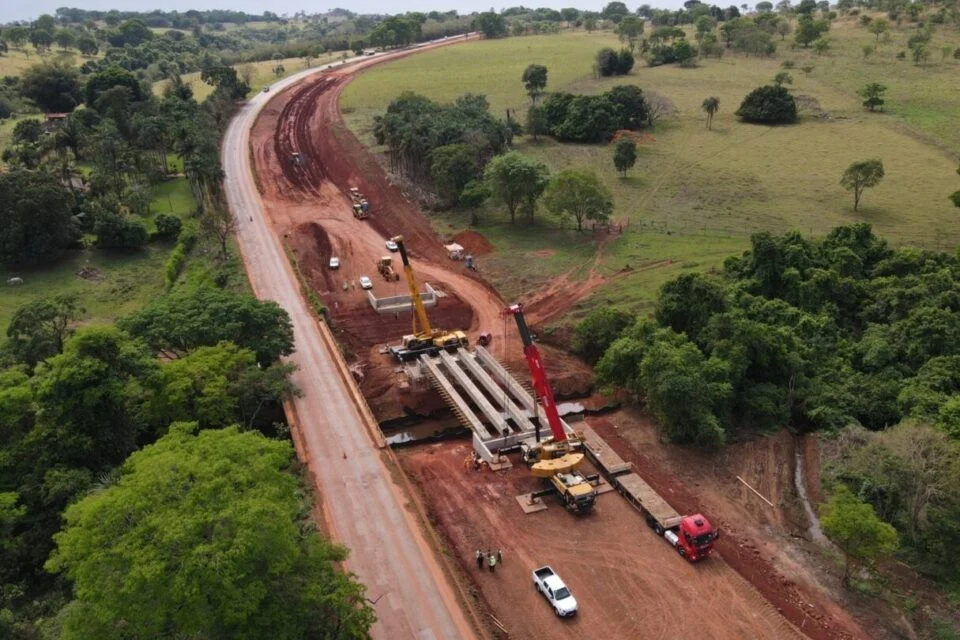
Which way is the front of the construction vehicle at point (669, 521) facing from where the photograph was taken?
facing the viewer and to the right of the viewer

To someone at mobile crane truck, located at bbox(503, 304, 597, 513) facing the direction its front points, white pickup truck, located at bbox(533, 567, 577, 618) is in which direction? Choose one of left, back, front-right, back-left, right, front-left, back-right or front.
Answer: front-right

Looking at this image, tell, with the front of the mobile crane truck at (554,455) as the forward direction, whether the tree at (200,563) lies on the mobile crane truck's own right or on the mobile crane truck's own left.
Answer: on the mobile crane truck's own right

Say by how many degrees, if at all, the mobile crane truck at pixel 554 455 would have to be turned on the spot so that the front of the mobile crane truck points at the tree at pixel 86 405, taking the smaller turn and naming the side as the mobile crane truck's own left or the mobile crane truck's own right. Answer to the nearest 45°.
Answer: approximately 135° to the mobile crane truck's own right

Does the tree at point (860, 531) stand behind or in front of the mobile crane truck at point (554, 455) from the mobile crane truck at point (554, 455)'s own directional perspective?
in front

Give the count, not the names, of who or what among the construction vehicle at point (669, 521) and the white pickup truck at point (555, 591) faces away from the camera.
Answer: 0

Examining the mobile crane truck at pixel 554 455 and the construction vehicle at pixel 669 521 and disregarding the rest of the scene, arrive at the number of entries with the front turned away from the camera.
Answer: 0

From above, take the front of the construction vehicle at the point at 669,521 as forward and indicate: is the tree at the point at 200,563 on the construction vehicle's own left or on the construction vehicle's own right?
on the construction vehicle's own right
